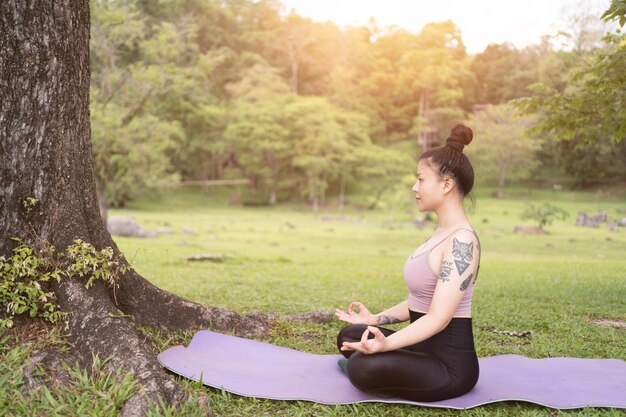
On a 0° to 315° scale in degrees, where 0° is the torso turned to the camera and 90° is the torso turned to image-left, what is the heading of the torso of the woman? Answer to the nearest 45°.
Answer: approximately 90°

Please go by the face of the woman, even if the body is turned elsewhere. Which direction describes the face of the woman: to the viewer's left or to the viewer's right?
to the viewer's left

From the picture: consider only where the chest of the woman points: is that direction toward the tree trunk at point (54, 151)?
yes
